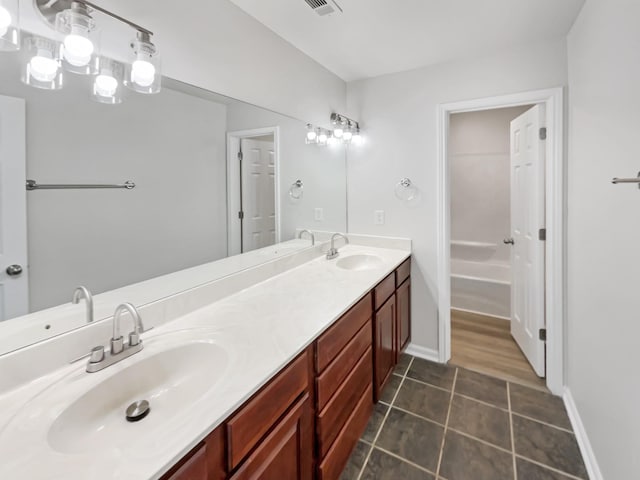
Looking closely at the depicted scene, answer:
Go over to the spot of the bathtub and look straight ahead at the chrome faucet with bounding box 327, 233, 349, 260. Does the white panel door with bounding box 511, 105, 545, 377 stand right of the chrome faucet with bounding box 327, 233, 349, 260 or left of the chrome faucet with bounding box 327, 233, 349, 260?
left

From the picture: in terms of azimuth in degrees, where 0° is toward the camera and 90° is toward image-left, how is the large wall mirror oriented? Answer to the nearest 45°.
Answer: approximately 315°

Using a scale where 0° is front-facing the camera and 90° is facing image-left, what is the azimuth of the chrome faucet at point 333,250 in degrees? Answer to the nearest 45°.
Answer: approximately 315°

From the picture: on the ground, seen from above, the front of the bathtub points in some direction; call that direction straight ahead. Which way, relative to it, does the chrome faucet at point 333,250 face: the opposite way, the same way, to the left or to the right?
to the left

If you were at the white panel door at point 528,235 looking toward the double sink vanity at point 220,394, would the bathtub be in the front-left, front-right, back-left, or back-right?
back-right

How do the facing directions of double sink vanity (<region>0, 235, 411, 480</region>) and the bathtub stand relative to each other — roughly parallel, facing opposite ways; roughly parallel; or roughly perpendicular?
roughly perpendicular

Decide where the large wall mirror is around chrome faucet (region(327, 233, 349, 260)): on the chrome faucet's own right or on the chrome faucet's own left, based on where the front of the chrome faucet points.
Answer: on the chrome faucet's own right
